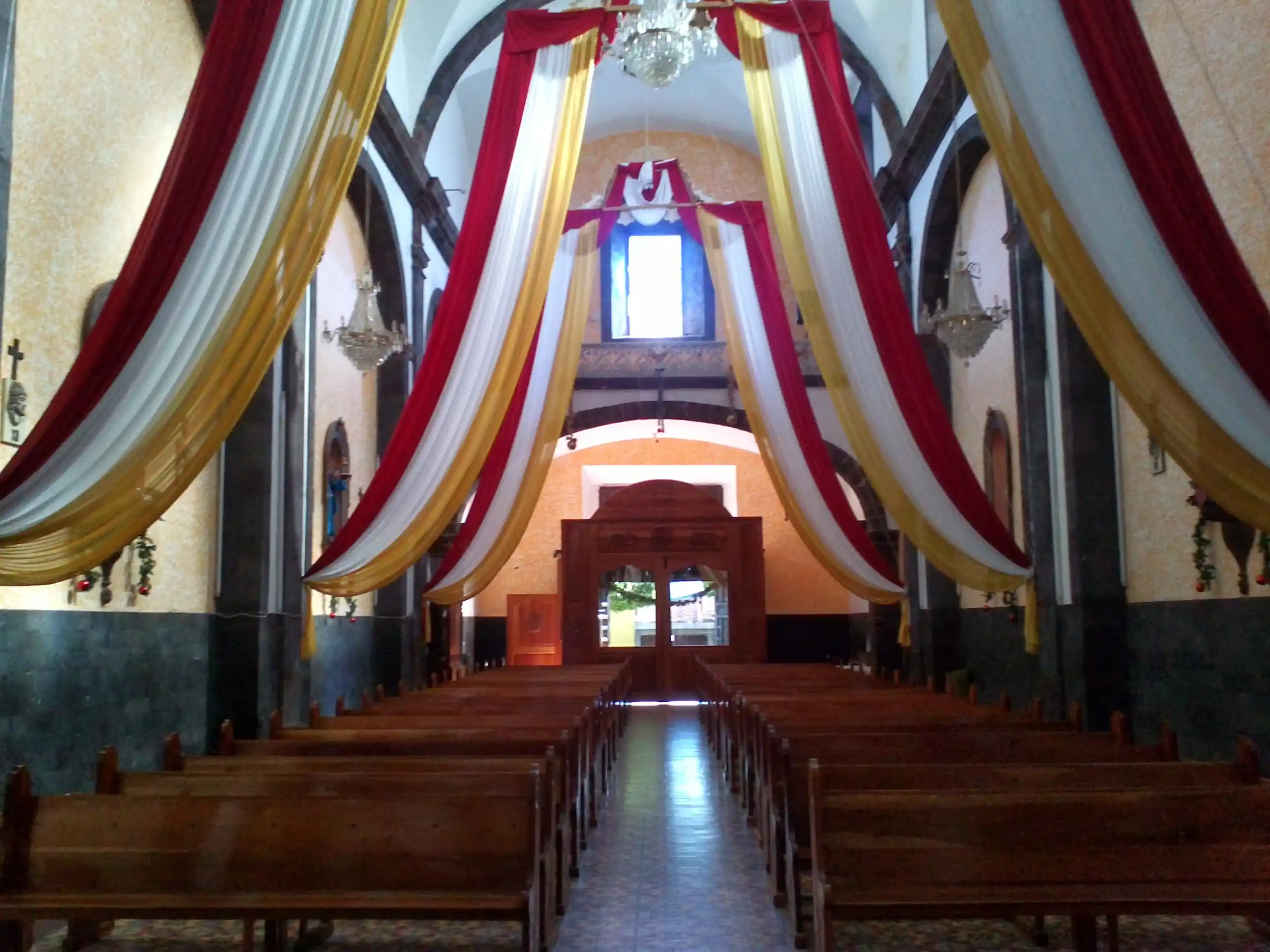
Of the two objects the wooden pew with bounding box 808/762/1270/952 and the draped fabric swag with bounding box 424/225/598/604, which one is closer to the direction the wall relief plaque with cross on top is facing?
the wooden pew

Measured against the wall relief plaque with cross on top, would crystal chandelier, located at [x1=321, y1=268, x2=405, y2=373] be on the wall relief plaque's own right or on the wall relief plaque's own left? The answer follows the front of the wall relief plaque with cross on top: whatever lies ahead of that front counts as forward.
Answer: on the wall relief plaque's own left

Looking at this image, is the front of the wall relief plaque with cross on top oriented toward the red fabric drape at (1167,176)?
yes

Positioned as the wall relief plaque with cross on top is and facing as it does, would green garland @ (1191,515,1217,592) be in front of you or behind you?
in front

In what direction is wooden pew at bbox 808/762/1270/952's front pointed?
toward the camera

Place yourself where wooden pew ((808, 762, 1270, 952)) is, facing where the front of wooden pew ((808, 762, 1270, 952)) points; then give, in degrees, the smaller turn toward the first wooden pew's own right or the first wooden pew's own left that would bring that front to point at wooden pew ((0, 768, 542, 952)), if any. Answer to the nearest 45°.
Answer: approximately 90° to the first wooden pew's own right

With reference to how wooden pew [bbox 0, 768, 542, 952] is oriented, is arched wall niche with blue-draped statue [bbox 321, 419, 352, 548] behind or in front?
behind

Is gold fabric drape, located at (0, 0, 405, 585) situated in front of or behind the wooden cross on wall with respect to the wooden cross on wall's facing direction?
in front

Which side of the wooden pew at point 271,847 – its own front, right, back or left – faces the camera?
front

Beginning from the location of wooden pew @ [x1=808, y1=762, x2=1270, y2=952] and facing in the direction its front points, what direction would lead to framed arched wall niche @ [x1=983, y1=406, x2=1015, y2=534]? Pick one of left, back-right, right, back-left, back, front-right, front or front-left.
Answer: back

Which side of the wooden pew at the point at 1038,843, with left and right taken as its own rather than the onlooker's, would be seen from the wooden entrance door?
back

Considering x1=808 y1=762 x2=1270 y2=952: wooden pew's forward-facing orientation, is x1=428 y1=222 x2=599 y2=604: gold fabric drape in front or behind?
behind

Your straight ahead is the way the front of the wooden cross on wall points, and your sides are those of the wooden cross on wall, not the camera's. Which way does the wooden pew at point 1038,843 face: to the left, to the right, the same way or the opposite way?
to the right

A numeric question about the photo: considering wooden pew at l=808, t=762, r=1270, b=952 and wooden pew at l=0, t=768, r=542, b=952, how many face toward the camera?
2

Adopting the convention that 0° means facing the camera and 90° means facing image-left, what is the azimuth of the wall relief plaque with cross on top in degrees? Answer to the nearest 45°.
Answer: approximately 315°

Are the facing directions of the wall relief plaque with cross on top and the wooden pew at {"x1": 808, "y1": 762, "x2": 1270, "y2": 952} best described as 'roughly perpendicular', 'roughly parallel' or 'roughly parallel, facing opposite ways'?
roughly perpendicular
